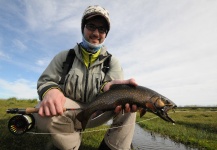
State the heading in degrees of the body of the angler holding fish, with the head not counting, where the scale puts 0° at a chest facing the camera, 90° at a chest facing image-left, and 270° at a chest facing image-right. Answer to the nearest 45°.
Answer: approximately 0°
